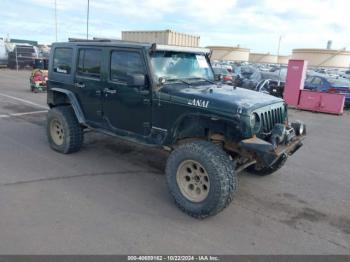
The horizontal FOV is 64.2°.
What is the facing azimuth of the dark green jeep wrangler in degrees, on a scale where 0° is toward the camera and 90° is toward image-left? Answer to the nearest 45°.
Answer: approximately 315°

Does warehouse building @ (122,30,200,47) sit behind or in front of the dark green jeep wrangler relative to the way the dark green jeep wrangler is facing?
behind

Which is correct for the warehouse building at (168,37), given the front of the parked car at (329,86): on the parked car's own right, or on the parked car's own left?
on the parked car's own right
